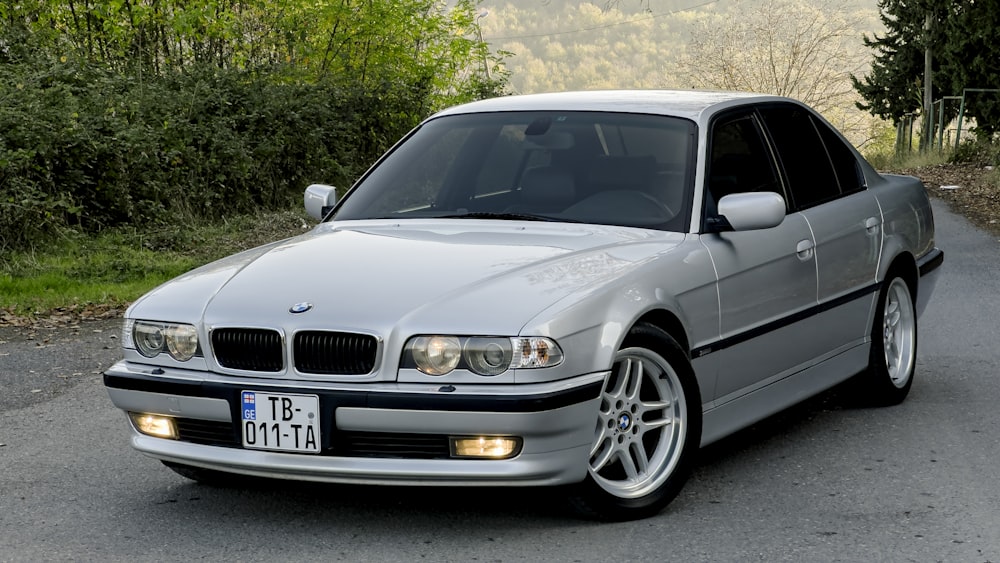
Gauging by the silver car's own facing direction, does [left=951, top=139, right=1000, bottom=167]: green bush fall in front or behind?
behind

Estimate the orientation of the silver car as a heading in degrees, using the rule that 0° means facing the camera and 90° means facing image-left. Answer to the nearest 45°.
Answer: approximately 45°

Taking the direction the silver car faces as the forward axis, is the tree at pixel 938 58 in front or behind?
behind

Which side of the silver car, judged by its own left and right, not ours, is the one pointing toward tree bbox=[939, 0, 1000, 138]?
back

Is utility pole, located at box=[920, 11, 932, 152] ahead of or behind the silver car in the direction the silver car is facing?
behind

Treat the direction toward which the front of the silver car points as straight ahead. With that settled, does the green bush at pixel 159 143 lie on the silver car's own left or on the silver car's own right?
on the silver car's own right
